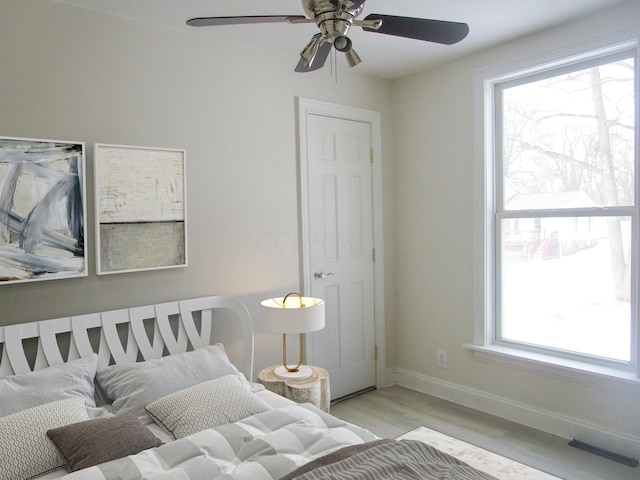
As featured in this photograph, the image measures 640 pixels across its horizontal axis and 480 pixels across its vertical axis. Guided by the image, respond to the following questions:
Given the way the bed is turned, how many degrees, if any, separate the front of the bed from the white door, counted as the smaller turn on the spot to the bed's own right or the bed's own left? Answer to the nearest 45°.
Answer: approximately 90° to the bed's own left

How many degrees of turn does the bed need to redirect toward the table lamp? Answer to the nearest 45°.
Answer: approximately 90° to its left

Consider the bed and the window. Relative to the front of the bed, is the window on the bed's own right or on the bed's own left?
on the bed's own left

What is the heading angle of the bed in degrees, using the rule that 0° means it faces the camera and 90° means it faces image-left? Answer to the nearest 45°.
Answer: approximately 315°

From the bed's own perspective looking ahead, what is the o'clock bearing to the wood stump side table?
The wood stump side table is roughly at 9 o'clock from the bed.
